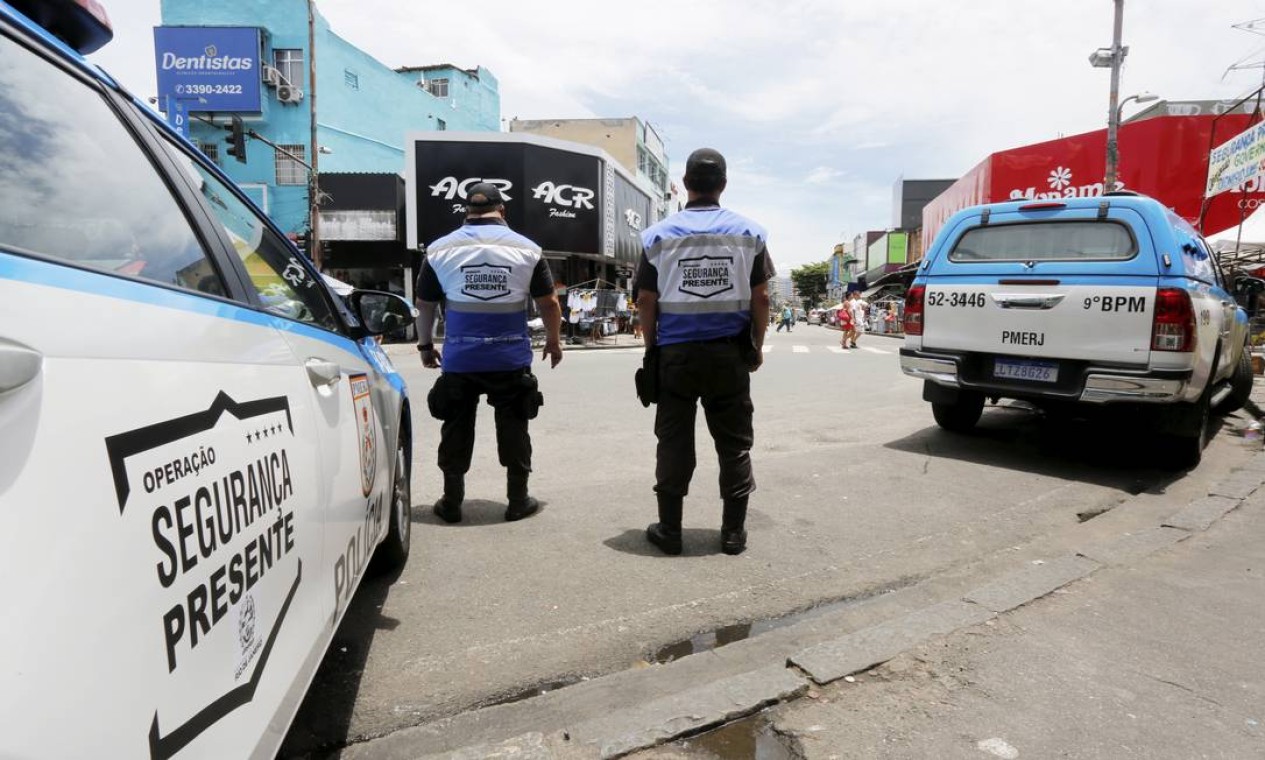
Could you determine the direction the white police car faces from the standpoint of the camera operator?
facing away from the viewer and to the right of the viewer

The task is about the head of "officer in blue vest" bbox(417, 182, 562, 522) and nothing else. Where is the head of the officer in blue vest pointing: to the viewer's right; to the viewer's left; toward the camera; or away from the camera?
away from the camera

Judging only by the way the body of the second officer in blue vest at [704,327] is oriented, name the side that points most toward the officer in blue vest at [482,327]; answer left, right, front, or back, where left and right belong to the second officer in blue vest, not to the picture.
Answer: left

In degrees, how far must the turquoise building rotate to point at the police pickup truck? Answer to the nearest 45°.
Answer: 0° — it already faces it

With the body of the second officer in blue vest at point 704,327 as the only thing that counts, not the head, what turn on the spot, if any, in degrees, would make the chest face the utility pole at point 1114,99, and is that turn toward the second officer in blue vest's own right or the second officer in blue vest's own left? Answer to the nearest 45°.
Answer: approximately 45° to the second officer in blue vest's own right

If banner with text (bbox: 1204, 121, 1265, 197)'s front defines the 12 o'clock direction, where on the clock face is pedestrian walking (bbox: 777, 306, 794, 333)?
The pedestrian walking is roughly at 3 o'clock from the banner with text.

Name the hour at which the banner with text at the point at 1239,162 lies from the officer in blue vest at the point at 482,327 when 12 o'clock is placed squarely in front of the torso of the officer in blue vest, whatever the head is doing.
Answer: The banner with text is roughly at 2 o'clock from the officer in blue vest.

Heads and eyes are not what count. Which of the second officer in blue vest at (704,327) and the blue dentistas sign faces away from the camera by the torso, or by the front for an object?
the second officer in blue vest

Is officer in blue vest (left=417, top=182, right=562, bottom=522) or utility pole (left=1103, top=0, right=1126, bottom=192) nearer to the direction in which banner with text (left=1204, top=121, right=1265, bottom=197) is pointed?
the officer in blue vest

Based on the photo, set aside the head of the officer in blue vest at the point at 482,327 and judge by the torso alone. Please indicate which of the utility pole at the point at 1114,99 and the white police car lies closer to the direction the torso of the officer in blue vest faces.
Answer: the utility pole

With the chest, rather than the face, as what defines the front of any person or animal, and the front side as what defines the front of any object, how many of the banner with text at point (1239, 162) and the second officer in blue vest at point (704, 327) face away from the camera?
1

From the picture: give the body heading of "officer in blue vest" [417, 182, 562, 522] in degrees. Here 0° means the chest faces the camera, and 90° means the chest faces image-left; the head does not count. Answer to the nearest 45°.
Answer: approximately 180°

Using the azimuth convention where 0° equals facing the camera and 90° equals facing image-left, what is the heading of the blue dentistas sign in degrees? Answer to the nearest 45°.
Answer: approximately 0°

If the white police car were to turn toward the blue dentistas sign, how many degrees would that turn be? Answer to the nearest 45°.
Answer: approximately 45° to its left

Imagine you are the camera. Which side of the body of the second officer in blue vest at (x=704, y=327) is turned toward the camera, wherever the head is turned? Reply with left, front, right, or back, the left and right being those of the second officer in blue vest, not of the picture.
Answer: back
